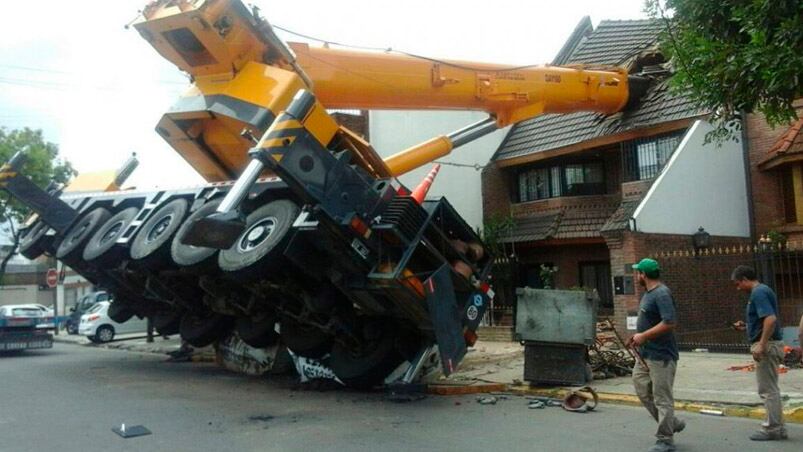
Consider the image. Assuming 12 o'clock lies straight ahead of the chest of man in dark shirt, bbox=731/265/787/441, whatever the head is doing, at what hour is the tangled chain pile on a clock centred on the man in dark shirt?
The tangled chain pile is roughly at 2 o'clock from the man in dark shirt.

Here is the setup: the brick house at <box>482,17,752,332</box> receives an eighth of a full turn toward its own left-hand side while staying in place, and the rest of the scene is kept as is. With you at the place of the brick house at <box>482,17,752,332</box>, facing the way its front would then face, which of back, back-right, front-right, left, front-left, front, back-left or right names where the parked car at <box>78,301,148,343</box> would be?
right

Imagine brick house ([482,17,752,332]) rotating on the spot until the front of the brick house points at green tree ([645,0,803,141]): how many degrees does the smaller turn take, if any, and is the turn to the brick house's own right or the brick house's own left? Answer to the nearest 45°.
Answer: approximately 45° to the brick house's own left

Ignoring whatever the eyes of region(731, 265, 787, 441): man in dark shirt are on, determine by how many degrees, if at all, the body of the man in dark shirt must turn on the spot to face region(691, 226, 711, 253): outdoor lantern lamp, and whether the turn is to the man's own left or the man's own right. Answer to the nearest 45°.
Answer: approximately 90° to the man's own right

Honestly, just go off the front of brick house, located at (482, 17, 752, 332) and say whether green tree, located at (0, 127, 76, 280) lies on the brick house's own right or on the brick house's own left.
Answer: on the brick house's own right

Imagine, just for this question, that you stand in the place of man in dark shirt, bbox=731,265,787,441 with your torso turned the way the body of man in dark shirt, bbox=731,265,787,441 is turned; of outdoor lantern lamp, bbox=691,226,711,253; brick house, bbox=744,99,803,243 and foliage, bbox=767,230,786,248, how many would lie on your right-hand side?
3

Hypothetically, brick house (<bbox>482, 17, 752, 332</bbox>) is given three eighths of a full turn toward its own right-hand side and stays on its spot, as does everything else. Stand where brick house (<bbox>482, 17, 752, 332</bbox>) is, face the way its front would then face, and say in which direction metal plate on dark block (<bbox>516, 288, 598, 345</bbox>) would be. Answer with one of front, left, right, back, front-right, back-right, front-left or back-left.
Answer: back

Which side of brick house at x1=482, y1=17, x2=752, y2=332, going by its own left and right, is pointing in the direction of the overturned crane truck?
front

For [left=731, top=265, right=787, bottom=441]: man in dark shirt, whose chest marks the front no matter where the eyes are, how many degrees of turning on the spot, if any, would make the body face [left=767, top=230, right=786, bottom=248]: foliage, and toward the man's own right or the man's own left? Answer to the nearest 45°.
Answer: approximately 90° to the man's own right

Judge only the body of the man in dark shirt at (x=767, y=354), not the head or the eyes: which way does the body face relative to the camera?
to the viewer's left

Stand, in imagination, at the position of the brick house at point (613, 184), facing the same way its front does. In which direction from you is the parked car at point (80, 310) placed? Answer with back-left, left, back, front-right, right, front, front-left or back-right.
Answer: front-right

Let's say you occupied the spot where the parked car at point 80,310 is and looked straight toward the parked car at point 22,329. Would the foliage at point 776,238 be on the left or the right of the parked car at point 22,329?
left

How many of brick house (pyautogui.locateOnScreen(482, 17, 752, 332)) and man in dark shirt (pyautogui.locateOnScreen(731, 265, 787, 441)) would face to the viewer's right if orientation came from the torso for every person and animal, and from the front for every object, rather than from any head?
0

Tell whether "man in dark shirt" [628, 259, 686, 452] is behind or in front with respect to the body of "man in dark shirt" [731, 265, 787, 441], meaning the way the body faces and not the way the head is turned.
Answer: in front

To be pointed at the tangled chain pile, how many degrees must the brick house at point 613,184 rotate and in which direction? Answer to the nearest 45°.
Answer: approximately 45° to its left
